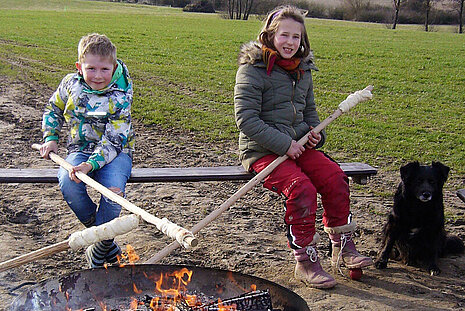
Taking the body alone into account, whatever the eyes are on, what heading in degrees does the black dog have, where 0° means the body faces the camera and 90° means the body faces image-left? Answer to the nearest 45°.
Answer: approximately 0°

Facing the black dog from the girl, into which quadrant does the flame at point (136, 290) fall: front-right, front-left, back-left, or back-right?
back-right

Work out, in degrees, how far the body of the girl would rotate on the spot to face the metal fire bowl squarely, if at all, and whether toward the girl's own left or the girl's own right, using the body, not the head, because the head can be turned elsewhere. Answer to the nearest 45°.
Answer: approximately 90° to the girl's own right

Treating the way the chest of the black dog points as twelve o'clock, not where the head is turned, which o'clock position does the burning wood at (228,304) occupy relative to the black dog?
The burning wood is roughly at 1 o'clock from the black dog.

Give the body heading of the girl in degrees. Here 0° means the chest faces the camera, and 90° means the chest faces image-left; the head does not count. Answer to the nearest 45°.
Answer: approximately 315°

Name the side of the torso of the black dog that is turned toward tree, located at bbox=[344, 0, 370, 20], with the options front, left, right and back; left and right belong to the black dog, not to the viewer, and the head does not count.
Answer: back

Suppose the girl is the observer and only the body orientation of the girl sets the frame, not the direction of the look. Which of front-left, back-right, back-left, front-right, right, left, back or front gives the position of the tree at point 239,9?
back-left

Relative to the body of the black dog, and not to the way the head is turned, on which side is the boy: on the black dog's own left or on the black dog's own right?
on the black dog's own right
